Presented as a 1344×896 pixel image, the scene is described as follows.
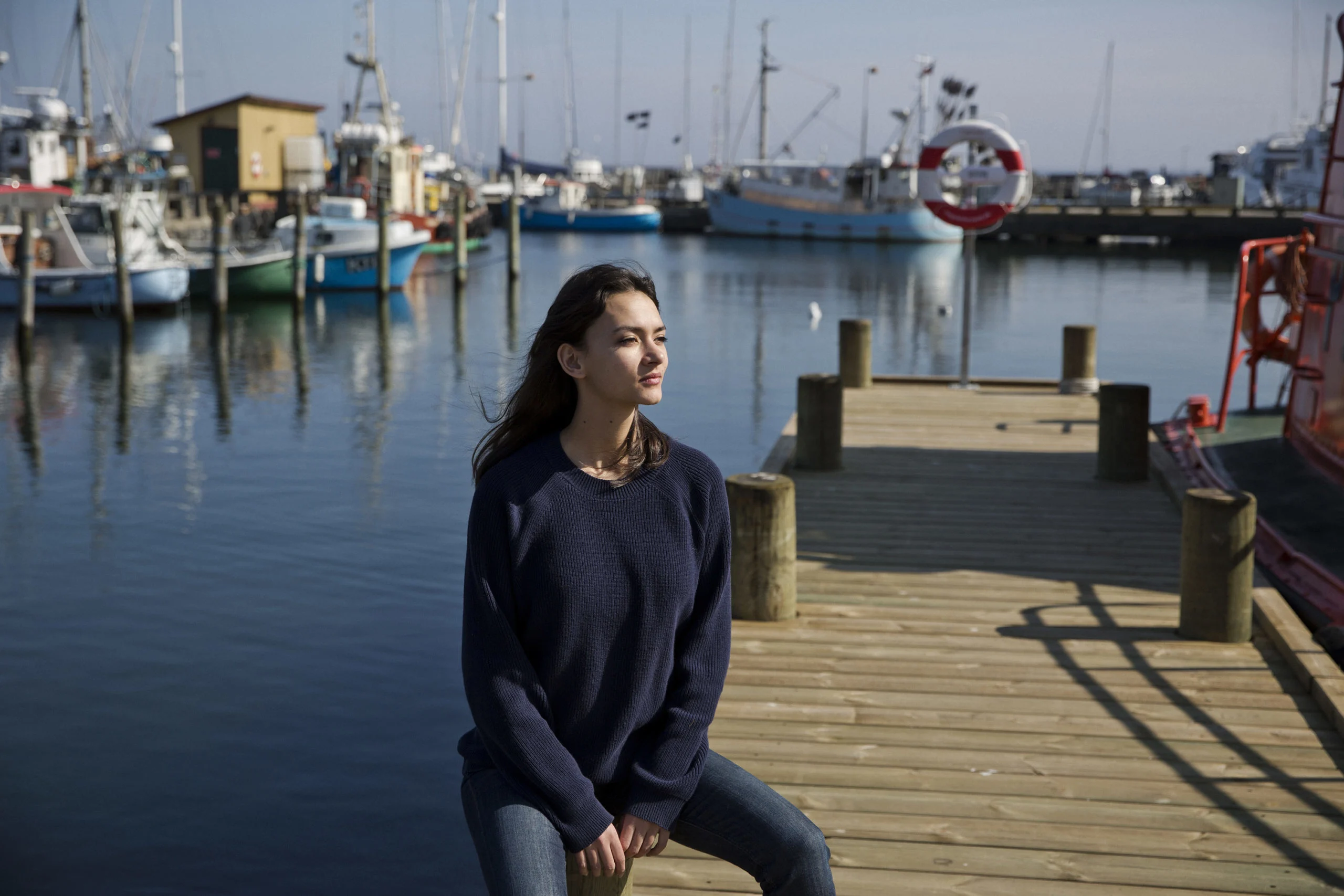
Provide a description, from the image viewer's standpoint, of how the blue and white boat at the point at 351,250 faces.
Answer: facing to the right of the viewer

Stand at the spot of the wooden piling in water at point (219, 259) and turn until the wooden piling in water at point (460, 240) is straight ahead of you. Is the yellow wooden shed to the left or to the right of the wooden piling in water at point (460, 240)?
left

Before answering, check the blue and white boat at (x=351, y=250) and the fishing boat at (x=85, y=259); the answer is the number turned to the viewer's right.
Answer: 2

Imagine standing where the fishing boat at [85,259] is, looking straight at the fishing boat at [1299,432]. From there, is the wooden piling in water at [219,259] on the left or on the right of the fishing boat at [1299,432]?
left

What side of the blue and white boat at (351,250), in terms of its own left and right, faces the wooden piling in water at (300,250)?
right

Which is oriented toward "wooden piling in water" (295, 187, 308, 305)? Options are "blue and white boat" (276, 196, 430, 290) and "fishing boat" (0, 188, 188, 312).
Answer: the fishing boat

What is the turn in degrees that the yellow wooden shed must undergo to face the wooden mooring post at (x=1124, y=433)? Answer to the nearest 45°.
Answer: approximately 45° to its left

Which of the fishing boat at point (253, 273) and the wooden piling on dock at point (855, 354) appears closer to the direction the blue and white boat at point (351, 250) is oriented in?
the wooden piling on dock

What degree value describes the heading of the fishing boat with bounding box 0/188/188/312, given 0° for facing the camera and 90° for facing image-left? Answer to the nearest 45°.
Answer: approximately 270°

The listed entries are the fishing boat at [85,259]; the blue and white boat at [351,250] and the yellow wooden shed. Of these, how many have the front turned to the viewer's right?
2

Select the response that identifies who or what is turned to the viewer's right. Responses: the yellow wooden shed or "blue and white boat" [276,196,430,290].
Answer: the blue and white boat

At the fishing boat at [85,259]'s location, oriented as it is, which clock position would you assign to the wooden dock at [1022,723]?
The wooden dock is roughly at 3 o'clock from the fishing boat.
